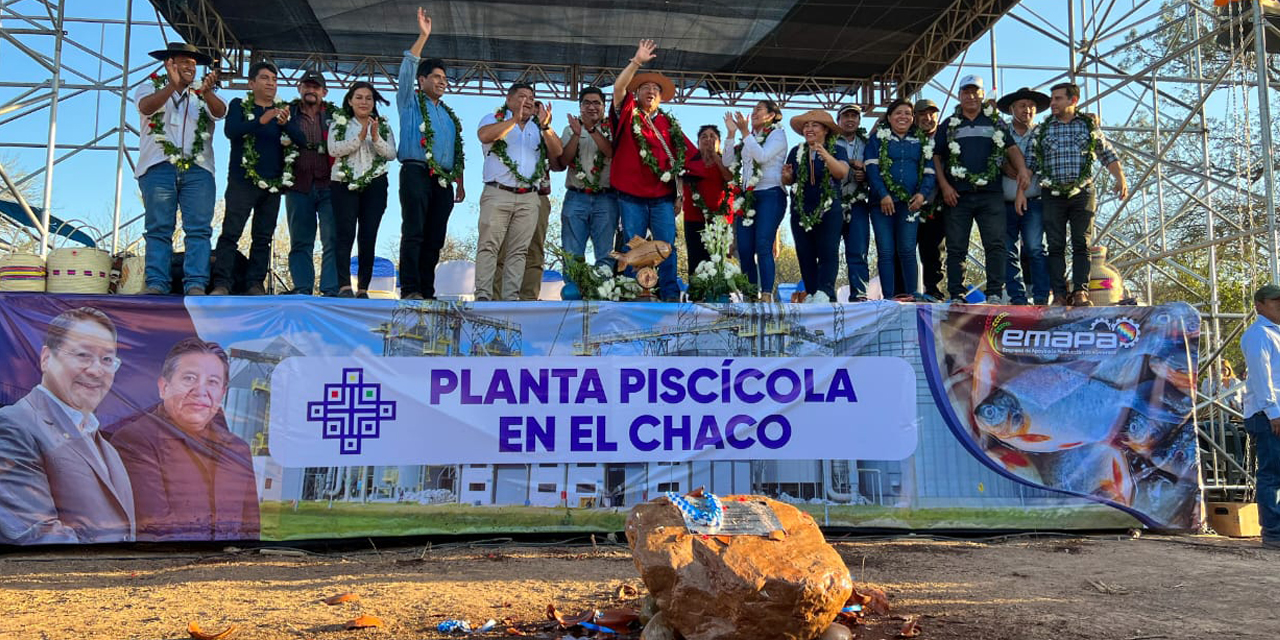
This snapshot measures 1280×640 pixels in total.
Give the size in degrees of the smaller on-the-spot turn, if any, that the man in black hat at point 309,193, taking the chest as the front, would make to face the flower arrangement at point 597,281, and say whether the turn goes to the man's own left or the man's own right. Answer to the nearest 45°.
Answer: approximately 90° to the man's own left

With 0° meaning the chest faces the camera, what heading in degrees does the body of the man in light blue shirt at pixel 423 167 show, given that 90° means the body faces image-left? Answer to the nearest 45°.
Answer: approximately 315°

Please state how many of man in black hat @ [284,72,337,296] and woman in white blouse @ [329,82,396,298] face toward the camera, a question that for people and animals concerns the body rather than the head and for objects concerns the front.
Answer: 2

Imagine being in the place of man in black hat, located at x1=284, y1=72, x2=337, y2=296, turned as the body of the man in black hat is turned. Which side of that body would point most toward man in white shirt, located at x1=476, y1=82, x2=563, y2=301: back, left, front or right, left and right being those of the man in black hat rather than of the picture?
left

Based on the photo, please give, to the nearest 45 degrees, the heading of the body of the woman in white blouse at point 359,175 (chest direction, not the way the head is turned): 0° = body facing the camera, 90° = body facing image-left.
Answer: approximately 0°

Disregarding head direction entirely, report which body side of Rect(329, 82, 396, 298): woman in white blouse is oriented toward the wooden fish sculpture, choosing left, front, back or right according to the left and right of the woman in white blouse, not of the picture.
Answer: left
